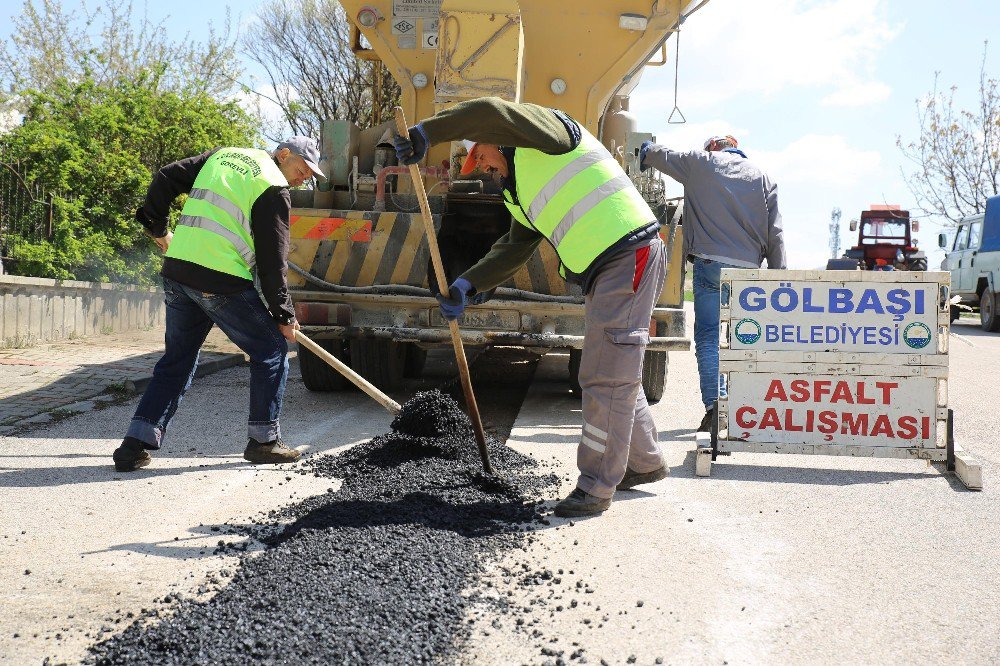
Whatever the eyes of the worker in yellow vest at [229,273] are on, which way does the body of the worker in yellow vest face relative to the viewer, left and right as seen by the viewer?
facing away from the viewer and to the right of the viewer

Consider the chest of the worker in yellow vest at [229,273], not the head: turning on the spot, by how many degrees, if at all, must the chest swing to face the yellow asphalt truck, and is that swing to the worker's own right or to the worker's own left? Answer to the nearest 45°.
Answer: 0° — they already face it

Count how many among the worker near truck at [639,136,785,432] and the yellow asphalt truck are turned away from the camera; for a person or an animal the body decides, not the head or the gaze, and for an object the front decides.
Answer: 2

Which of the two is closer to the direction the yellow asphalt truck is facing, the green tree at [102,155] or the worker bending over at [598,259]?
the green tree

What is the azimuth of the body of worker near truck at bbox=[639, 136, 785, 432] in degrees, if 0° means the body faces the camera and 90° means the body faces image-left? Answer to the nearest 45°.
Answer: approximately 180°

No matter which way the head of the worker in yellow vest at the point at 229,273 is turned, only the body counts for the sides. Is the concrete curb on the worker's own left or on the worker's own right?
on the worker's own left

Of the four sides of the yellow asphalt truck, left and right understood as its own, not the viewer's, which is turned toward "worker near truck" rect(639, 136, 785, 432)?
back

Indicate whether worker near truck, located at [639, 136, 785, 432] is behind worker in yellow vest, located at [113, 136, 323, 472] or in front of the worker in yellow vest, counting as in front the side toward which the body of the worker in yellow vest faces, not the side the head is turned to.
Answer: in front

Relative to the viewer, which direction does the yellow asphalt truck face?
away from the camera

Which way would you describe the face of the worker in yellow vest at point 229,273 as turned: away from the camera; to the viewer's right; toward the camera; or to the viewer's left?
to the viewer's right

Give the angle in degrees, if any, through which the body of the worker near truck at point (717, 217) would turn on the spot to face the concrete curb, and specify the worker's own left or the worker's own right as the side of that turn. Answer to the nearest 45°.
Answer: approximately 90° to the worker's own left

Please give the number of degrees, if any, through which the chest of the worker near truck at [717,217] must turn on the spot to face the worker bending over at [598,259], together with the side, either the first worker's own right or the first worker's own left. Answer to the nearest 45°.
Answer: approximately 180°

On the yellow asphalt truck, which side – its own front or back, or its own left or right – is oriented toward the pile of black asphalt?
back
